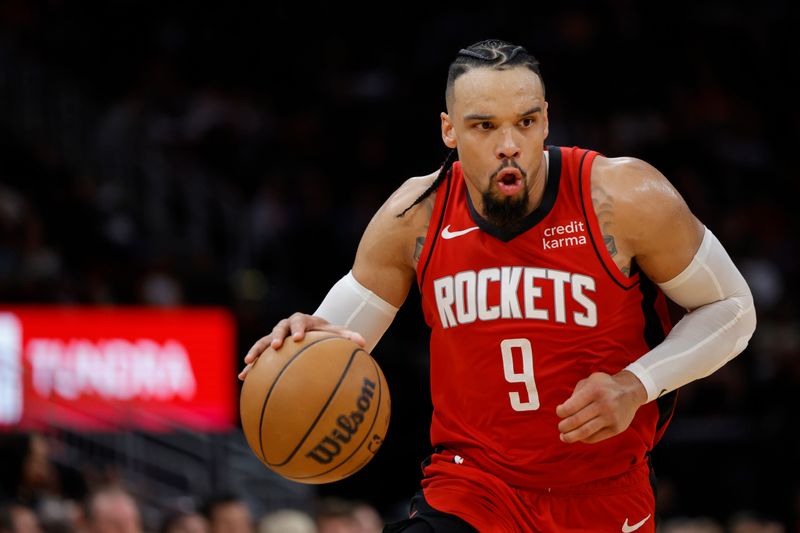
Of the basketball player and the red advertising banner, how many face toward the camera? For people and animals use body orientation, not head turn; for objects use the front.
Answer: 2

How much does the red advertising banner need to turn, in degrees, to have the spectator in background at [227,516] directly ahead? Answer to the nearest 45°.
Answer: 0° — it already faces them

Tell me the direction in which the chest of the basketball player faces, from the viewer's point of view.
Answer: toward the camera

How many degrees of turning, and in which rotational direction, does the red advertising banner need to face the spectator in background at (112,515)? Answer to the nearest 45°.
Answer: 0° — it already faces them

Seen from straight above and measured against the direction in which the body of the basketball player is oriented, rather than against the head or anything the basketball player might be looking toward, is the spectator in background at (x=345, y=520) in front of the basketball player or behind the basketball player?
behind

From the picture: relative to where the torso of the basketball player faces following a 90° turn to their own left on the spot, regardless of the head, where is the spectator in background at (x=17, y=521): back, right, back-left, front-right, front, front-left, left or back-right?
back-left

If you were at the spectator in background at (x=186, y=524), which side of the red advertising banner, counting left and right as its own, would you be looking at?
front

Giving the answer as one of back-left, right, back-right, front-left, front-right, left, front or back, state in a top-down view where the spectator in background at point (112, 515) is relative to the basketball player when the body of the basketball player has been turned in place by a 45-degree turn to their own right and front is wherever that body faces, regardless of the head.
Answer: right

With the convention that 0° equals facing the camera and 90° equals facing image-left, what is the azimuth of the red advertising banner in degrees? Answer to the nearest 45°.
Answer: approximately 0°

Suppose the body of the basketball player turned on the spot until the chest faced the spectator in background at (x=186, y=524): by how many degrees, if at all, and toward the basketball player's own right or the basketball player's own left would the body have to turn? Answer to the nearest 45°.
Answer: approximately 135° to the basketball player's own right

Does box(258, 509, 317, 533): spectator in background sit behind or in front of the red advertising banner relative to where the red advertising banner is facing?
in front

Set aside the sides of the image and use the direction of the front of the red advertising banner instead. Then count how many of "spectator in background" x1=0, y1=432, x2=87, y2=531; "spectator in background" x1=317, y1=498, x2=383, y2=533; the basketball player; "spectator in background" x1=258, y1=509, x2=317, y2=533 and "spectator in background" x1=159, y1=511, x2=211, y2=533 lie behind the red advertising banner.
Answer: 0

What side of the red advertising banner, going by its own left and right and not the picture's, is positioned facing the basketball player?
front

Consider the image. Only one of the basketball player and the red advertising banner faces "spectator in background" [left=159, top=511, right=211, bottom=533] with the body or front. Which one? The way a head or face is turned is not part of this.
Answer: the red advertising banner

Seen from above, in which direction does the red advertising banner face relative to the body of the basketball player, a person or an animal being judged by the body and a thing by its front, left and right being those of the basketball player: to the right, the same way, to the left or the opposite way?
the same way
